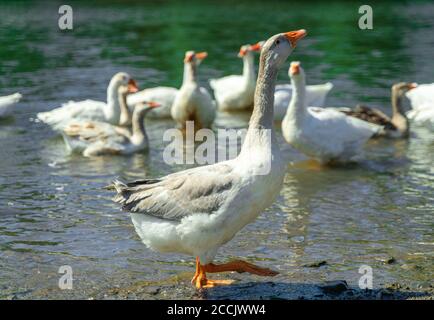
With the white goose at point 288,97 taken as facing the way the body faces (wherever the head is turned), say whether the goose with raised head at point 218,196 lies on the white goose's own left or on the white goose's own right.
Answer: on the white goose's own left

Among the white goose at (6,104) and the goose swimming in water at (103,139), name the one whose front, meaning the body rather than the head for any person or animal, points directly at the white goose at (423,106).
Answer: the goose swimming in water

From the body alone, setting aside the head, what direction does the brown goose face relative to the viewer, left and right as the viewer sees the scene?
facing to the right of the viewer

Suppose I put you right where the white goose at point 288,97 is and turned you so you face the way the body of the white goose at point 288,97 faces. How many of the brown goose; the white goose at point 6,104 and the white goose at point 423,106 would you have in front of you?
1

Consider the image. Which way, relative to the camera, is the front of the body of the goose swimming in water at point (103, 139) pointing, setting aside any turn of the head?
to the viewer's right

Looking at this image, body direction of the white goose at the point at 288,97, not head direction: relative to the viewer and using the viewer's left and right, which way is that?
facing to the left of the viewer

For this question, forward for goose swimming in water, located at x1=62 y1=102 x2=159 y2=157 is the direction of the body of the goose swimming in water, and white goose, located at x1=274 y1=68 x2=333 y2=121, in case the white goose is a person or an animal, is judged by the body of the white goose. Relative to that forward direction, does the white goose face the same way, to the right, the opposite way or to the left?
the opposite way

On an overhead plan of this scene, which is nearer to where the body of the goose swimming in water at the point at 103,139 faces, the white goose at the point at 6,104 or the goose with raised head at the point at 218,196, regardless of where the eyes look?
the goose with raised head

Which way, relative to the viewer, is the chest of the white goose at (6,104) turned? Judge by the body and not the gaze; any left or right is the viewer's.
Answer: facing to the left of the viewer

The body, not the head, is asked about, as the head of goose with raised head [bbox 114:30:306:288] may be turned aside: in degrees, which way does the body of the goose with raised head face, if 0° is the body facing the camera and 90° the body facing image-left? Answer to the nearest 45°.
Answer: approximately 270°

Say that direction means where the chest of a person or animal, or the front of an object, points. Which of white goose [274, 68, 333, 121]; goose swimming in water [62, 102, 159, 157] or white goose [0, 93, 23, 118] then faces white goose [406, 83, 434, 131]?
the goose swimming in water

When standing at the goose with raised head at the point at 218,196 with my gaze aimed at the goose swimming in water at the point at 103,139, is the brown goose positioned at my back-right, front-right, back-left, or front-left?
front-right
